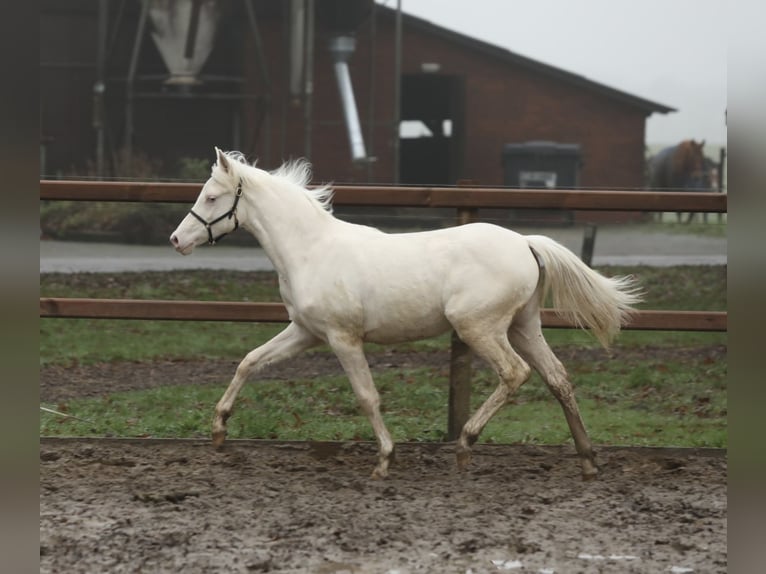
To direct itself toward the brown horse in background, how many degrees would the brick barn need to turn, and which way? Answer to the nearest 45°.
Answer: approximately 90° to its left

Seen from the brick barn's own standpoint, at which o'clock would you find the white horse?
The white horse is roughly at 12 o'clock from the brick barn.

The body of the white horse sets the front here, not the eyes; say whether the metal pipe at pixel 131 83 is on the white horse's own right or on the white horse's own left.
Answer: on the white horse's own right

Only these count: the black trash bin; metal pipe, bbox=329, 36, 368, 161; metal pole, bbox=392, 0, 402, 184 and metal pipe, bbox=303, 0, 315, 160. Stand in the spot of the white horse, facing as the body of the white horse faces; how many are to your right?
4

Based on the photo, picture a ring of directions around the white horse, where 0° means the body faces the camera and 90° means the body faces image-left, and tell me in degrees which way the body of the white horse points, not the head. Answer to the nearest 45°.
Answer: approximately 90°

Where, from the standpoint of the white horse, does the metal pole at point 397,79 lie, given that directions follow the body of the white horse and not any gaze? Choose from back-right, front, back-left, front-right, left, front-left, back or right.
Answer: right

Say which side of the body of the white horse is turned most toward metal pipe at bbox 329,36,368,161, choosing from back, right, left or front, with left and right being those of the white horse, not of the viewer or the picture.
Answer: right

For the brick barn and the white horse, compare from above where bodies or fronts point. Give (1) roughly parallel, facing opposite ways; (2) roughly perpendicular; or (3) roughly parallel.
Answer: roughly perpendicular

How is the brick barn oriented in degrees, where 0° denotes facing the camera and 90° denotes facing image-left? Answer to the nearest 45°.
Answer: approximately 0°

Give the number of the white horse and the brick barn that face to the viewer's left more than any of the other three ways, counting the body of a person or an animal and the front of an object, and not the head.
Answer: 1
